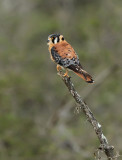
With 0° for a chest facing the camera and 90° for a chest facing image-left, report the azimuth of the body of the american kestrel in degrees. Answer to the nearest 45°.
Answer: approximately 90°
